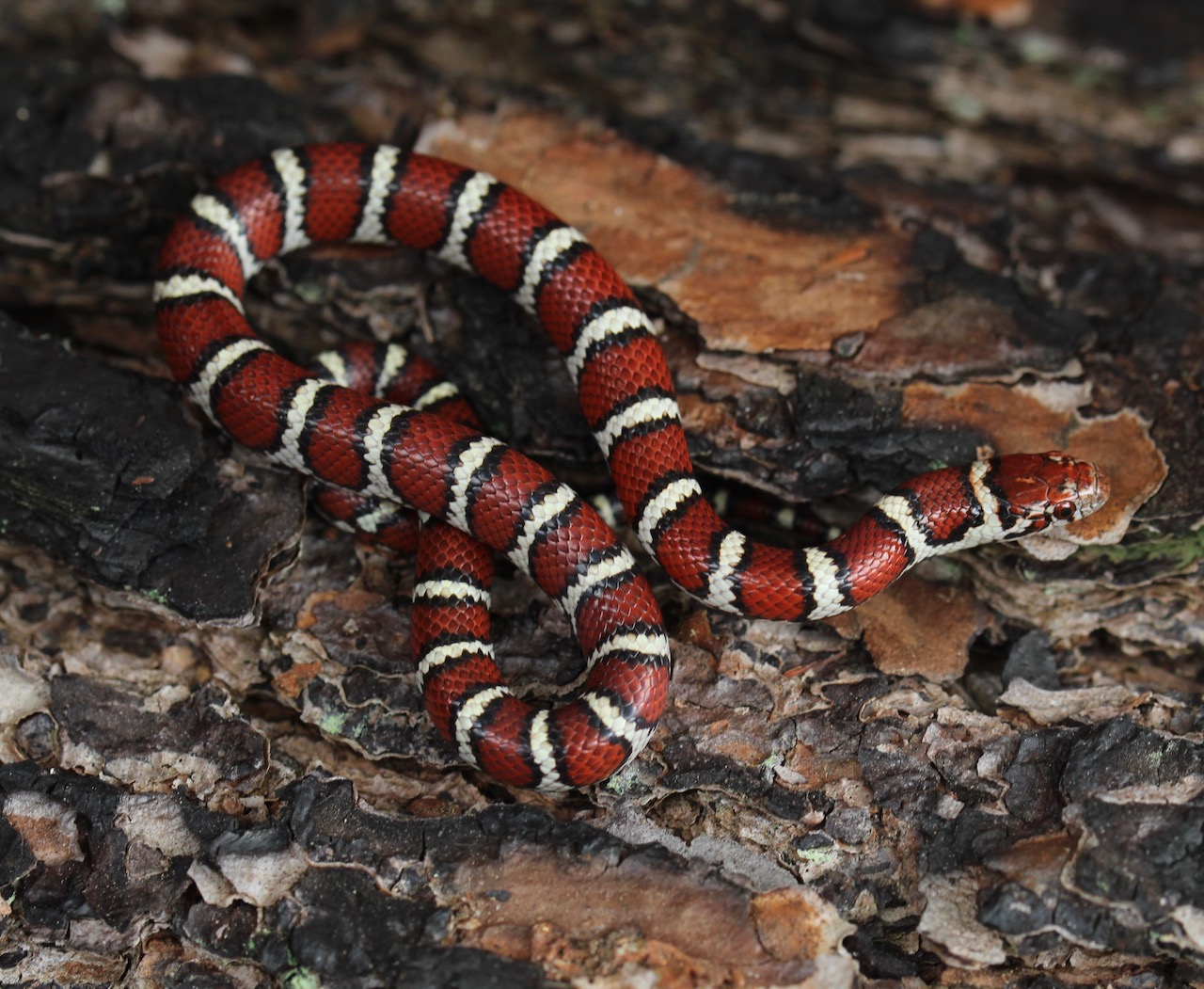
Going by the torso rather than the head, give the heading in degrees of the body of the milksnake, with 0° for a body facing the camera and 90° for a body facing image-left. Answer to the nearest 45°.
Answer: approximately 270°
